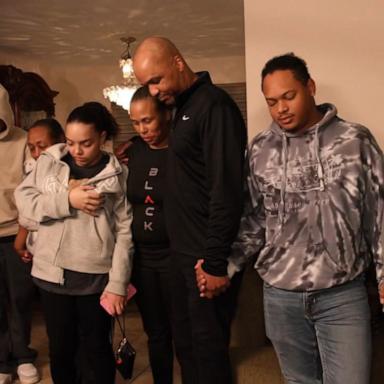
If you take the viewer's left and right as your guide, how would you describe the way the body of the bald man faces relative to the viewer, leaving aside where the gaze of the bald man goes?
facing the viewer and to the left of the viewer

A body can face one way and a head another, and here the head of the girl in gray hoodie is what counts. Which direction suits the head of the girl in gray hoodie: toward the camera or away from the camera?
toward the camera

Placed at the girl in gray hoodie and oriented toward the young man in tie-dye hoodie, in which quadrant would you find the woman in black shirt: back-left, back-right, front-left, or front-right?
front-left

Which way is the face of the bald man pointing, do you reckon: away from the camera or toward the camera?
toward the camera

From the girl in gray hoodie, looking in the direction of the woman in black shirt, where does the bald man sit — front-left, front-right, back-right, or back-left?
front-right

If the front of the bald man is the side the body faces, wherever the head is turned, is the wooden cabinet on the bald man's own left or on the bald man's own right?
on the bald man's own right

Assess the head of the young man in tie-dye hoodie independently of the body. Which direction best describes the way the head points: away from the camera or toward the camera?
toward the camera
